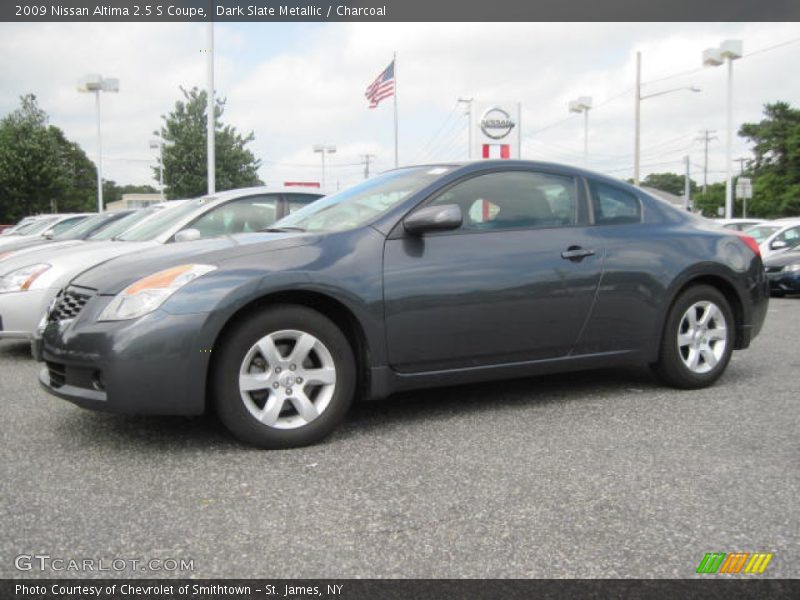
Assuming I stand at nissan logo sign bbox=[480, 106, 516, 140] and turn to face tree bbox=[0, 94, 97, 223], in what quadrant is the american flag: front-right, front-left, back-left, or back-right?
front-right

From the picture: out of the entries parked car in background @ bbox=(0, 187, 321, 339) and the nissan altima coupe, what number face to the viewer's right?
0

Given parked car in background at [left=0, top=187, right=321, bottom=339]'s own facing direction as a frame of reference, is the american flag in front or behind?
behind

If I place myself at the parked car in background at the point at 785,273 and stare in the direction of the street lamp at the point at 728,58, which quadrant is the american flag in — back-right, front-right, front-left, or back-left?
front-left

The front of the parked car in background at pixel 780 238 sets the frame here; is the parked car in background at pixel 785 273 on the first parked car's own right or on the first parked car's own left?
on the first parked car's own left

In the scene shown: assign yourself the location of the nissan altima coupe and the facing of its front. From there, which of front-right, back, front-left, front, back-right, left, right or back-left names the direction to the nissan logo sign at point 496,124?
back-right

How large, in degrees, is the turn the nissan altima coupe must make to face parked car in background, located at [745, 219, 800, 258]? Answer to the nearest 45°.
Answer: approximately 180°

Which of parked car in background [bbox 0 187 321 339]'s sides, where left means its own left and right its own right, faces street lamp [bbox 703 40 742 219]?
back

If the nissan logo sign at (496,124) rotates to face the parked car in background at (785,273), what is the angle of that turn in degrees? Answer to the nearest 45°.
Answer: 0° — it already faces it

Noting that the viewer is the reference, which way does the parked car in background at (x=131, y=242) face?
facing the viewer and to the left of the viewer

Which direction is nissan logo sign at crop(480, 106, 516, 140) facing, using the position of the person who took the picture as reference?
facing the viewer
